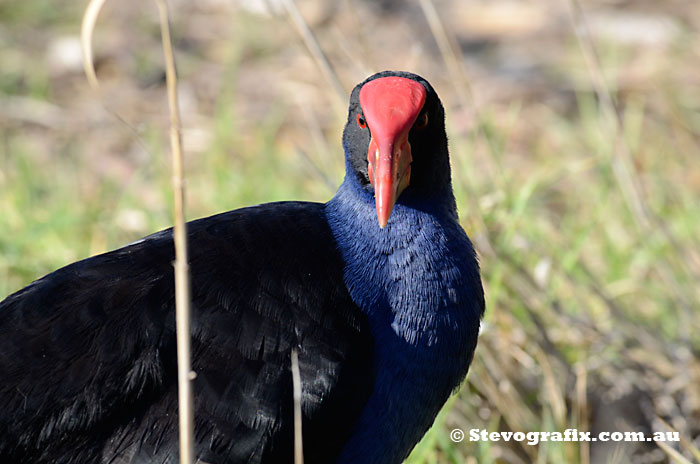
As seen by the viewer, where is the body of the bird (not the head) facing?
to the viewer's right

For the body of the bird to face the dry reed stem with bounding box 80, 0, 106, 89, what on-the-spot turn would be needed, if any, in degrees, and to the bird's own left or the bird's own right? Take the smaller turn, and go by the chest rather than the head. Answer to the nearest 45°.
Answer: approximately 135° to the bird's own left

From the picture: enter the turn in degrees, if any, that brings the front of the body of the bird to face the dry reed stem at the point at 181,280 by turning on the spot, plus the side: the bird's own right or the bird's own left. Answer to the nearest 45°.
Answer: approximately 135° to the bird's own right
